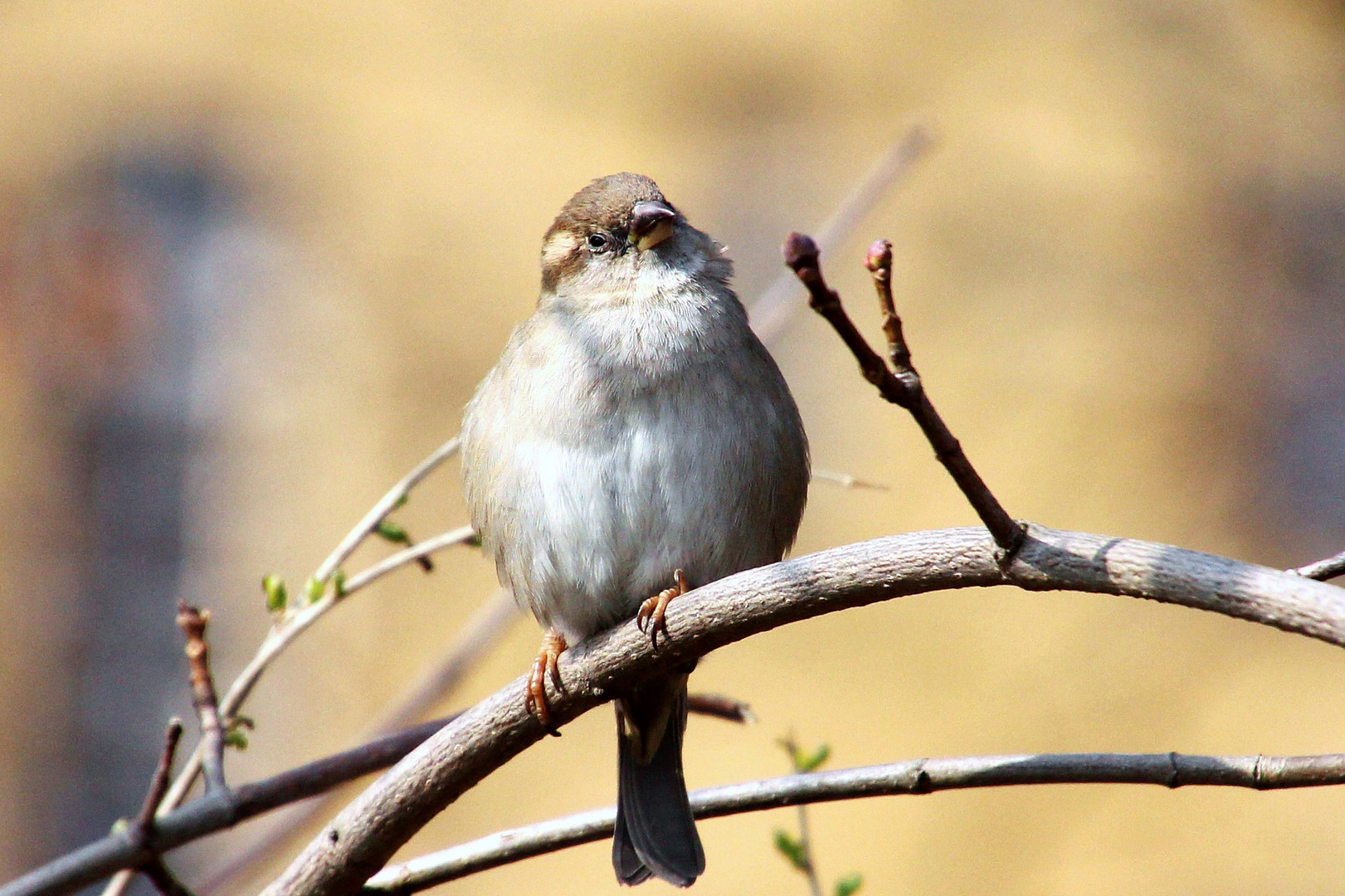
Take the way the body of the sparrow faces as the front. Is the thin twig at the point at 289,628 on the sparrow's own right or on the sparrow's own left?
on the sparrow's own right

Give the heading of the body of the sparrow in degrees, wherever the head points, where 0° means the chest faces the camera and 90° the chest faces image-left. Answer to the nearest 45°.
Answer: approximately 0°

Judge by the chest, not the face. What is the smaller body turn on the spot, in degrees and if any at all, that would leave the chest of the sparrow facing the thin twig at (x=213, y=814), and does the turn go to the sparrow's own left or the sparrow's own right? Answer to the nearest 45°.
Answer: approximately 45° to the sparrow's own right
